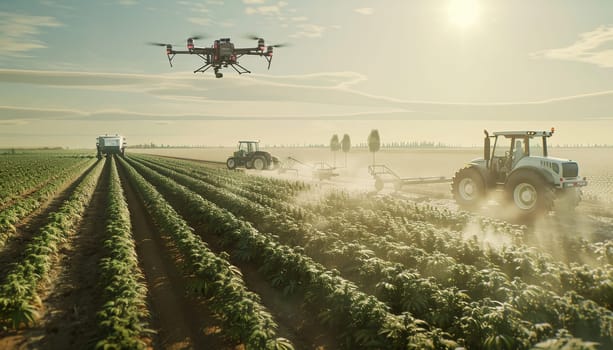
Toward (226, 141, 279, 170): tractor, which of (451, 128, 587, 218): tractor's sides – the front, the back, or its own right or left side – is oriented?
back

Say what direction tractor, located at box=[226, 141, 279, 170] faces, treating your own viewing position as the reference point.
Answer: facing to the left of the viewer

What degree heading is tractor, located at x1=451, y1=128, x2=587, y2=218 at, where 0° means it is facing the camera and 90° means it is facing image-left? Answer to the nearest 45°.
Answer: approximately 315°

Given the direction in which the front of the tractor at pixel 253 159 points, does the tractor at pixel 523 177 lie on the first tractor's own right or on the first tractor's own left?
on the first tractor's own left

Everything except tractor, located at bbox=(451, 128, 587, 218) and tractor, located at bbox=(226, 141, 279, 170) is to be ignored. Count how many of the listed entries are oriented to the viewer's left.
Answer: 1

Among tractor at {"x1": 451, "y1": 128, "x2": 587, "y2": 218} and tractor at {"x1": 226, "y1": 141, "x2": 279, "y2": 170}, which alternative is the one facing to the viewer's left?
tractor at {"x1": 226, "y1": 141, "x2": 279, "y2": 170}
